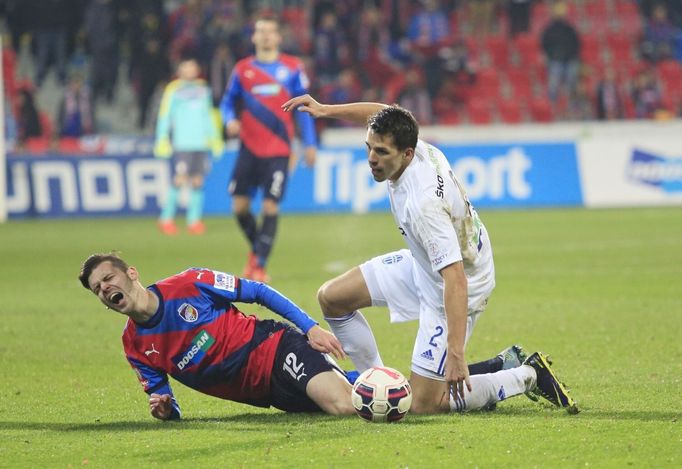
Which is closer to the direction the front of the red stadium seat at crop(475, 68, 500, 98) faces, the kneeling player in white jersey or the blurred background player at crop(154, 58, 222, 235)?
the kneeling player in white jersey

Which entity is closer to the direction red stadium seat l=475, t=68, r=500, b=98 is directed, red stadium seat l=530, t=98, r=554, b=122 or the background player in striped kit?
the background player in striped kit

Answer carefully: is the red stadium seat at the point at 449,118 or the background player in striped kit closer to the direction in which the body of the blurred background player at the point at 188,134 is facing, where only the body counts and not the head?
the background player in striped kit

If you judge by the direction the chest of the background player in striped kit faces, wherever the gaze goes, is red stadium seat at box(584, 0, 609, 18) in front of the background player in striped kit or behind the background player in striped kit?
behind

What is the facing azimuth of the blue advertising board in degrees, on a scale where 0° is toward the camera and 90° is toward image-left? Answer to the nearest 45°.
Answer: approximately 0°

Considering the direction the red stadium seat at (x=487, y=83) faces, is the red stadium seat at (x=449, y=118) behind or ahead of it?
ahead

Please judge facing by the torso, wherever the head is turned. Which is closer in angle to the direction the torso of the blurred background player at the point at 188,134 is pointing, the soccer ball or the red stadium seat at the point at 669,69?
the soccer ball

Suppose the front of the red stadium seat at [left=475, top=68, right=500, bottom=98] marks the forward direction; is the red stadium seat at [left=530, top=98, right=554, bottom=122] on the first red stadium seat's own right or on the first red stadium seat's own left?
on the first red stadium seat's own left
